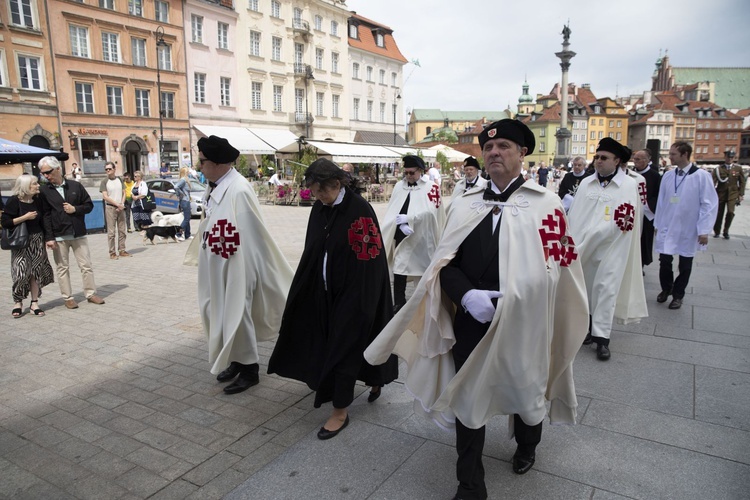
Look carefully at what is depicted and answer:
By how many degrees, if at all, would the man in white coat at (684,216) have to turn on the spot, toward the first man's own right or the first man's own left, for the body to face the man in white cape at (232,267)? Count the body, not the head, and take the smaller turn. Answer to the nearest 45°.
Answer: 0° — they already face them

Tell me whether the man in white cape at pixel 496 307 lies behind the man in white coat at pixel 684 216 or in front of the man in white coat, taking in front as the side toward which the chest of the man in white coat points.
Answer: in front

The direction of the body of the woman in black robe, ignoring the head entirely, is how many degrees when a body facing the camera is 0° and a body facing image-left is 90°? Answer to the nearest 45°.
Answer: approximately 45°

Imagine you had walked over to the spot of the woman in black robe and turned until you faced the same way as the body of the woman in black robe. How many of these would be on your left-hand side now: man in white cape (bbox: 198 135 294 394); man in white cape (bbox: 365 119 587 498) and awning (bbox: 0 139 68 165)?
1

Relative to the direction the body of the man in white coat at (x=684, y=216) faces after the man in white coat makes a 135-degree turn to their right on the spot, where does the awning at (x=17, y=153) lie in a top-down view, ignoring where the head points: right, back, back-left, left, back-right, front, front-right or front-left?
left

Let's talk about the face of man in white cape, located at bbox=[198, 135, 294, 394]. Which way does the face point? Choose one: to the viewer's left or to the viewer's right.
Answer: to the viewer's left

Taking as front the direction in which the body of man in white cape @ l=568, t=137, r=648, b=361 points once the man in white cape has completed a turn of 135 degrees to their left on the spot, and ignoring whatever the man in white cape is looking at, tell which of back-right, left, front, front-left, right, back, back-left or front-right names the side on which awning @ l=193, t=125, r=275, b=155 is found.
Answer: back-left

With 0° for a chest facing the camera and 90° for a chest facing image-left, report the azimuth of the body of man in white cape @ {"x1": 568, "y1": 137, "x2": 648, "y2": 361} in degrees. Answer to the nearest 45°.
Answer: approximately 45°

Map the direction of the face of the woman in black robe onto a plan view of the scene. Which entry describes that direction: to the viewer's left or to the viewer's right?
to the viewer's left

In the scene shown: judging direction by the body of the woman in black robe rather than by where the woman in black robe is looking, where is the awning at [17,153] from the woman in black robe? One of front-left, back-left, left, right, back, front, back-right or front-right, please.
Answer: right

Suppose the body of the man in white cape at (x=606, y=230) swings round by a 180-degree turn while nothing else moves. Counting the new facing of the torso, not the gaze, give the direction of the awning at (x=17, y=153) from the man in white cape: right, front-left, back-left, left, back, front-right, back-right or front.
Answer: back-left

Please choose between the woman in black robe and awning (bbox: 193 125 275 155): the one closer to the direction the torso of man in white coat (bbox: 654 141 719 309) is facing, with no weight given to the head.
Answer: the woman in black robe

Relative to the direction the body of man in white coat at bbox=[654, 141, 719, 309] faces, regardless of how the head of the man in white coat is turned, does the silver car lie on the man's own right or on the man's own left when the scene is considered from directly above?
on the man's own right

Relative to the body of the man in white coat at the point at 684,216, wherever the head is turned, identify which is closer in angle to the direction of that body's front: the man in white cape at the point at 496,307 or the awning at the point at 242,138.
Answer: the man in white cape

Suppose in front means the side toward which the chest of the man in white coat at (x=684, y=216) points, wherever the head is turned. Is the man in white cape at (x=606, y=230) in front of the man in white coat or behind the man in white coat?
in front
